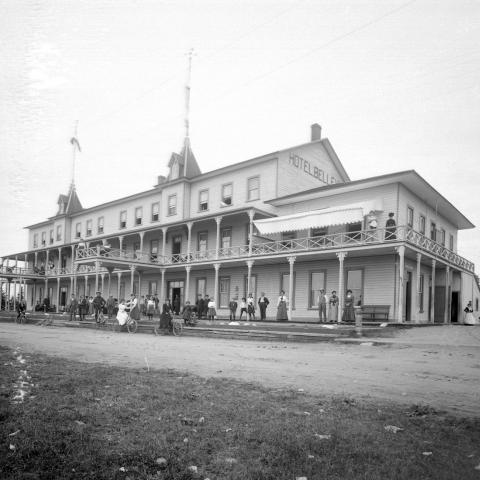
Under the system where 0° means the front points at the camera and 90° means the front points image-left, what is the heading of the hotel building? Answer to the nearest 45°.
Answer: approximately 45°
